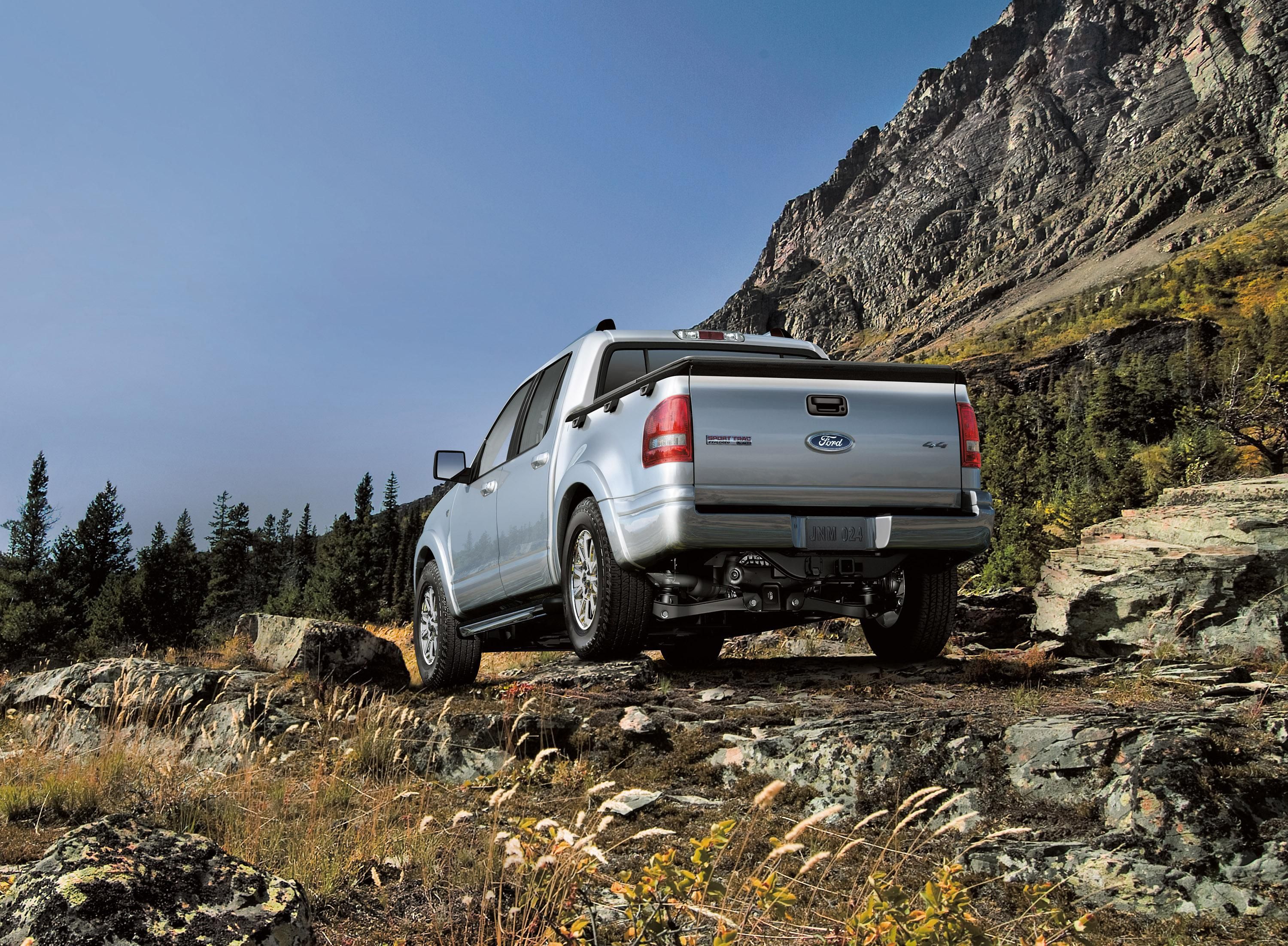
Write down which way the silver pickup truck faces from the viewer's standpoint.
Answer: facing away from the viewer and to the left of the viewer

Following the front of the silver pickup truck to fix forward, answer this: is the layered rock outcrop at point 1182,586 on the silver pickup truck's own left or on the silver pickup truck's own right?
on the silver pickup truck's own right

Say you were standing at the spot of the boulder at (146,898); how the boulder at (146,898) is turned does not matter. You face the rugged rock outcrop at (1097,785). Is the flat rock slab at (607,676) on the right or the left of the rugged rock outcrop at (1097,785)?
left

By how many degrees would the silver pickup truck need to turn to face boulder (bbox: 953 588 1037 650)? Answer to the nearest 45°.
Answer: approximately 90° to its right

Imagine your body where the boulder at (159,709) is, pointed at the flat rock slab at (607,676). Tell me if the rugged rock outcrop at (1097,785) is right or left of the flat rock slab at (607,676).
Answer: right

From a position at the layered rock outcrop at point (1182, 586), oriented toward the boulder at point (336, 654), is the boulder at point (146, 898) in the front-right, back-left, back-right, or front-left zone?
front-left

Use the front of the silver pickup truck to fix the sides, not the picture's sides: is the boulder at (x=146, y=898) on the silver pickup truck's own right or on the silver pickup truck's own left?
on the silver pickup truck's own left

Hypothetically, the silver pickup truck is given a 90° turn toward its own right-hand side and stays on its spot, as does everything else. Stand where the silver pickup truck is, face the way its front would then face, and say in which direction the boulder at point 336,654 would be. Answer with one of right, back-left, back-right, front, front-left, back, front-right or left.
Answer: left

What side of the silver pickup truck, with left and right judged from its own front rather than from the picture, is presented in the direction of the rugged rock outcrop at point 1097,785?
back
